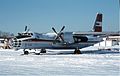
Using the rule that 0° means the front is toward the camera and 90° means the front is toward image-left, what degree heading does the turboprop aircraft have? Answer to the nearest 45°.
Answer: approximately 45°
